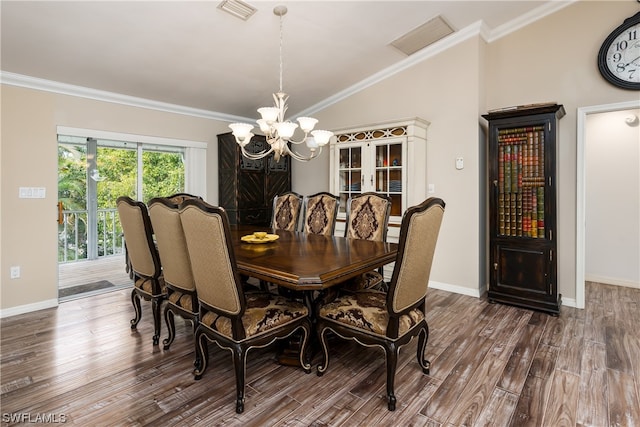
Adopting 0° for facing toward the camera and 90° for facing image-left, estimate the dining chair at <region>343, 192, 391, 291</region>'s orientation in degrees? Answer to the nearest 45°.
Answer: approximately 45°

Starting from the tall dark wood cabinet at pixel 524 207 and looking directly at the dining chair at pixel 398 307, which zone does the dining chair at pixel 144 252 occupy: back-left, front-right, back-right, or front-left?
front-right

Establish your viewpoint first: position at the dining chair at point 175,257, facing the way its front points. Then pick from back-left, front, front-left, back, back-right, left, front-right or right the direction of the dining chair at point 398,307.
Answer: right

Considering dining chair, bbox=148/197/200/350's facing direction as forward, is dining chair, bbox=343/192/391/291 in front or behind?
in front

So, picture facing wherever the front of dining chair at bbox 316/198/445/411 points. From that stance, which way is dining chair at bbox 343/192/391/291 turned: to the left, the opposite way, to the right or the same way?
to the left

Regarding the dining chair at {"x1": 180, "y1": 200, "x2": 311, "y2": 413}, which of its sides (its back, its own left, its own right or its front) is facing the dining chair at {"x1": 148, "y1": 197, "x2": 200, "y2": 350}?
left

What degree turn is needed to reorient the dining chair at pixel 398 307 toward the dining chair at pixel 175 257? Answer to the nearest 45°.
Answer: approximately 45° to its left

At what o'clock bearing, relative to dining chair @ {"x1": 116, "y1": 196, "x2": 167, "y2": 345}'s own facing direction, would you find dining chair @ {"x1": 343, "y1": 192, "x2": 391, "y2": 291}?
dining chair @ {"x1": 343, "y1": 192, "x2": 391, "y2": 291} is roughly at 2 o'clock from dining chair @ {"x1": 116, "y1": 196, "x2": 167, "y2": 345}.

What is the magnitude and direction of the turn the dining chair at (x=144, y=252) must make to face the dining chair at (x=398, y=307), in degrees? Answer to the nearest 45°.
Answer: approximately 90° to its right

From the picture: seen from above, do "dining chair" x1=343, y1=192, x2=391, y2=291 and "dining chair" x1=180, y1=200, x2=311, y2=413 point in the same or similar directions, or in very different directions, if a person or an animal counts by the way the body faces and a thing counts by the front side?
very different directions

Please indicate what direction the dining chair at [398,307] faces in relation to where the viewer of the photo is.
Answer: facing away from the viewer and to the left of the viewer

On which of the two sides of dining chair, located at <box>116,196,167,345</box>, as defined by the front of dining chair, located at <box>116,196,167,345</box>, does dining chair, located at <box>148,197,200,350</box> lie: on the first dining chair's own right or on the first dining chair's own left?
on the first dining chair's own right

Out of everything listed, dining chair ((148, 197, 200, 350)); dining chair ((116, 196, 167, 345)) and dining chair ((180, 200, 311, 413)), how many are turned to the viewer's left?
0

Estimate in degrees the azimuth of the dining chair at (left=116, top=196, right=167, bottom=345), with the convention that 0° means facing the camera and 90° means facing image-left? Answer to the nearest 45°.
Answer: approximately 225°

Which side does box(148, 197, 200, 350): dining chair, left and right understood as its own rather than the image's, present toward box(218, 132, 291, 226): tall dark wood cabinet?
front

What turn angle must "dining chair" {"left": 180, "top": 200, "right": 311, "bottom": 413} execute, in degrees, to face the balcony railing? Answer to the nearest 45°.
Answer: approximately 90° to its left
